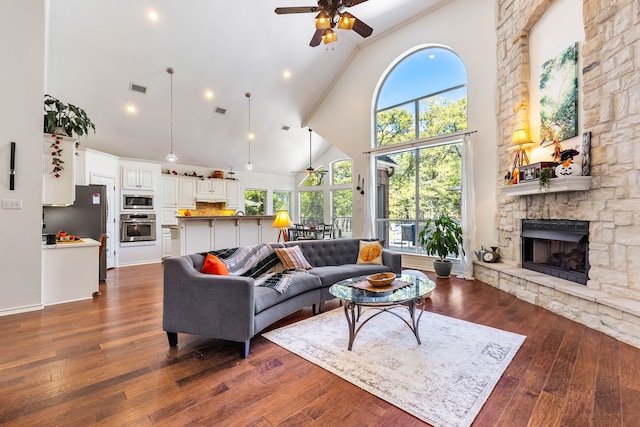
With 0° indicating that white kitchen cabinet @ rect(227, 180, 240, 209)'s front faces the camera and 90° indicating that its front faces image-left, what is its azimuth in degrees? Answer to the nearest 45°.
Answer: approximately 0°

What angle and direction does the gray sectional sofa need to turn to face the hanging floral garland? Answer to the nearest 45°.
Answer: approximately 180°

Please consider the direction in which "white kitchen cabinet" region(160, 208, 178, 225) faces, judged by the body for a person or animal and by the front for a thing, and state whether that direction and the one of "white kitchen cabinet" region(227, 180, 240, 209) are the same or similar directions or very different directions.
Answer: same or similar directions

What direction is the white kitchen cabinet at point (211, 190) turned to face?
toward the camera

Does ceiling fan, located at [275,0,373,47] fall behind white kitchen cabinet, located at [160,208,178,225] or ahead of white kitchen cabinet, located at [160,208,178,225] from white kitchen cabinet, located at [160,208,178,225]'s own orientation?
ahead

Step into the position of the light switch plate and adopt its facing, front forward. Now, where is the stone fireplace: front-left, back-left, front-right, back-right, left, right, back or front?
front-left

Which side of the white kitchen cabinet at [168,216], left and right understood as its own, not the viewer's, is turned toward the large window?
left

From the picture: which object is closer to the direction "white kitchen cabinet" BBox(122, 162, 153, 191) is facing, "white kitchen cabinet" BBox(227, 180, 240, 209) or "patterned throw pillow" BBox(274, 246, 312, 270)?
the patterned throw pillow

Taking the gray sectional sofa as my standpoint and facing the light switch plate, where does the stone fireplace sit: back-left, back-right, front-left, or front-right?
back-right

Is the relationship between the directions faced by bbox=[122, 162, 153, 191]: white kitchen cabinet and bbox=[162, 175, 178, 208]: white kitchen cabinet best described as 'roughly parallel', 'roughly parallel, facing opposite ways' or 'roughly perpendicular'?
roughly parallel

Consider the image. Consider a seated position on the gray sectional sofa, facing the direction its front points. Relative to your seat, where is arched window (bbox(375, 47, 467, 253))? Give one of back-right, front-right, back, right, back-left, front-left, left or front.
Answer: left

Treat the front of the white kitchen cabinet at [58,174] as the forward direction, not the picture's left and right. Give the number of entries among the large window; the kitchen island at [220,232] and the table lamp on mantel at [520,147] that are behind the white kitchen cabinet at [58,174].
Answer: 0

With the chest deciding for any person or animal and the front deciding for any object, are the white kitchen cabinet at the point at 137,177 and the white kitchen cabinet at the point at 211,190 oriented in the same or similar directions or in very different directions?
same or similar directions

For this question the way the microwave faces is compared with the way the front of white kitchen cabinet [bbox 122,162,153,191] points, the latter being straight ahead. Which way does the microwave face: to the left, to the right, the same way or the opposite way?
the same way

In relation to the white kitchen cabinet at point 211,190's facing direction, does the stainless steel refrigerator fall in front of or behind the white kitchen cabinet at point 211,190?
in front

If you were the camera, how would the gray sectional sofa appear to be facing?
facing the viewer and to the right of the viewer

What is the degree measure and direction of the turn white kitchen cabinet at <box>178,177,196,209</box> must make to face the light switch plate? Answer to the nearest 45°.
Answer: approximately 45° to its right

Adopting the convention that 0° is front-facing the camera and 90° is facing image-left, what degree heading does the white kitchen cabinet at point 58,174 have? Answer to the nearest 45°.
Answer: approximately 270°

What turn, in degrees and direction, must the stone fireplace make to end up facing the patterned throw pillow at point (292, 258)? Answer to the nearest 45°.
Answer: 0° — it already faces it
